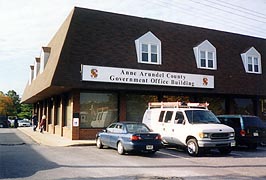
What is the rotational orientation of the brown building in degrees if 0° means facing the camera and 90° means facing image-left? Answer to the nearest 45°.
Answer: approximately 315°

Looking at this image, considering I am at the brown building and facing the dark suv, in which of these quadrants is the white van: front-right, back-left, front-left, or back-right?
front-right

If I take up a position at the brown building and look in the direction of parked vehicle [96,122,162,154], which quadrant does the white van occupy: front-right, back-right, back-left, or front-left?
front-left

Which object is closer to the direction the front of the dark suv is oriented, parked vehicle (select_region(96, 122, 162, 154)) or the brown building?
the brown building

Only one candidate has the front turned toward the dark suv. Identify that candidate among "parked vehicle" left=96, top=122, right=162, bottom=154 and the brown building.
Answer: the brown building

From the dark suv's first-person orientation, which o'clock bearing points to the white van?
The white van is roughly at 9 o'clock from the dark suv.

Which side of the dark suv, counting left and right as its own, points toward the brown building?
front

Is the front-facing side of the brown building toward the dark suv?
yes

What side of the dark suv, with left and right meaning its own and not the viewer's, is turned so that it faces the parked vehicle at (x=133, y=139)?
left

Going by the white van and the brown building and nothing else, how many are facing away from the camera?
0

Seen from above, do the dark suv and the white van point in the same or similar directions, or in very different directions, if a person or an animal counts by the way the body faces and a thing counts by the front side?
very different directions

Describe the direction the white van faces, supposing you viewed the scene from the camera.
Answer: facing the viewer and to the right of the viewer
